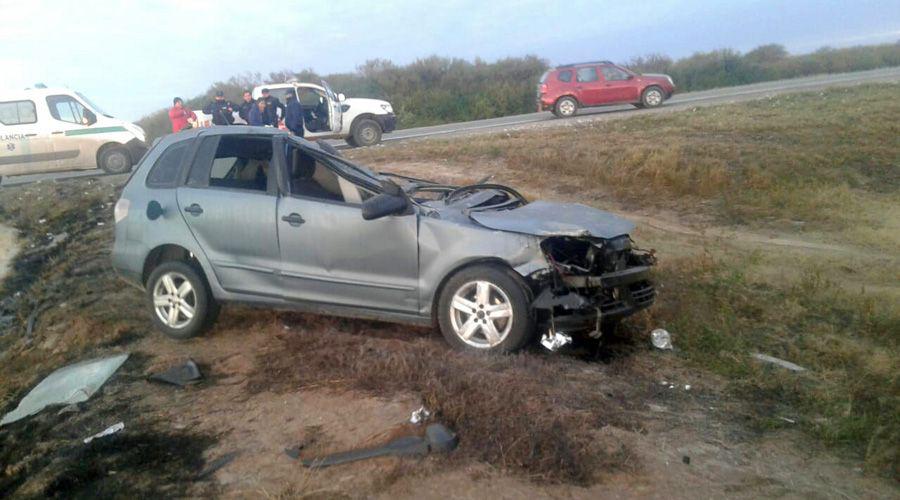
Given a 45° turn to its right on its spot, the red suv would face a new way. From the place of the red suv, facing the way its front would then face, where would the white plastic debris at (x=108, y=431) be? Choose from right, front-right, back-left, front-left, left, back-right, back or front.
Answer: front-right

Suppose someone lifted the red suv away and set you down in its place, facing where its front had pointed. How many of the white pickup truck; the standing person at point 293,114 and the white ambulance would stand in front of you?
0

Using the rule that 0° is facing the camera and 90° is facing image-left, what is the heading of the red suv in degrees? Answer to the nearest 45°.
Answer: approximately 270°

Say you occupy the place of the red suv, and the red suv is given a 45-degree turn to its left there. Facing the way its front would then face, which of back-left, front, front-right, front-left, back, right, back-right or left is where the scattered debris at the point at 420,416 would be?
back-right

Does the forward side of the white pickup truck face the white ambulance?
no

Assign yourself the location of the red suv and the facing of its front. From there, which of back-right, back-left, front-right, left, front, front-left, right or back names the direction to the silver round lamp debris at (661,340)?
right

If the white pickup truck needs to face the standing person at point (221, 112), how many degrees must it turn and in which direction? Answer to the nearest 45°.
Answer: approximately 135° to its right

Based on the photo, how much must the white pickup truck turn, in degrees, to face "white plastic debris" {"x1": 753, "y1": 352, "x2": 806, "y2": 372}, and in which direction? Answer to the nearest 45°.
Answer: approximately 90° to its right

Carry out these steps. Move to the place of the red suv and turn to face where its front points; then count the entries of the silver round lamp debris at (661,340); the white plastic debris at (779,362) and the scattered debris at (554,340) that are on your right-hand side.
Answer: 3

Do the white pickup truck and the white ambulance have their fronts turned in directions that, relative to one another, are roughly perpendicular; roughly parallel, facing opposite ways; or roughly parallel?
roughly parallel

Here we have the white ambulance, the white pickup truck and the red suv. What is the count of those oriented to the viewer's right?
3

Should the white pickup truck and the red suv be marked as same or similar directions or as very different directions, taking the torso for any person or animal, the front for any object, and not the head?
same or similar directions

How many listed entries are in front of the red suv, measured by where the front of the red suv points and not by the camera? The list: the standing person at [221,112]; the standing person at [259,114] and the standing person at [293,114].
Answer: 0

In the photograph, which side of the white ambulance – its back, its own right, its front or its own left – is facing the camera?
right

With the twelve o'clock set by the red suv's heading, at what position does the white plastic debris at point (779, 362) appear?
The white plastic debris is roughly at 3 o'clock from the red suv.

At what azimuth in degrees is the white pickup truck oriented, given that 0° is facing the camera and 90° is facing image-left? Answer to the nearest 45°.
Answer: approximately 270°
